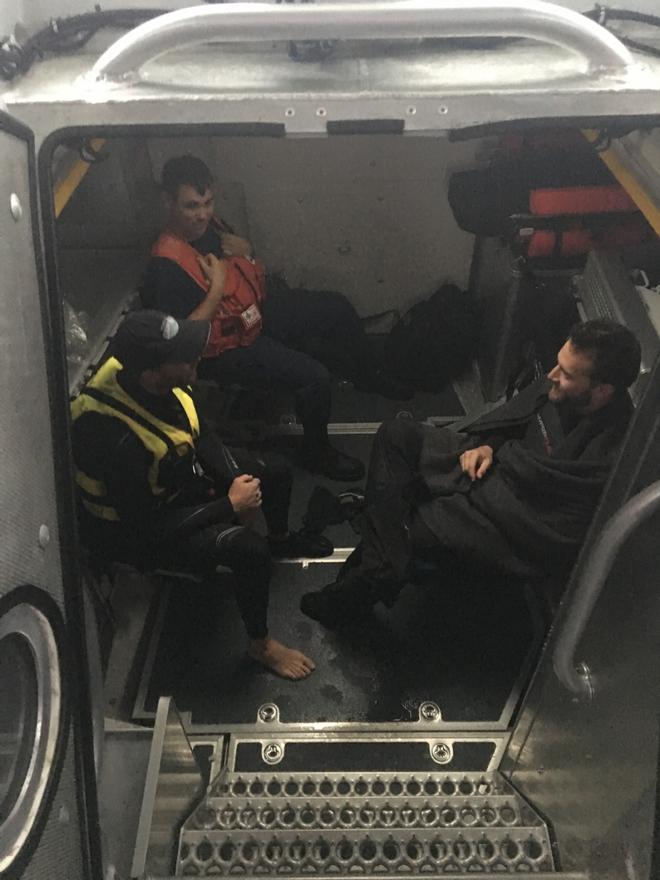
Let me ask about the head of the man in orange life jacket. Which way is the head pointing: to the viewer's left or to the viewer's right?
to the viewer's right

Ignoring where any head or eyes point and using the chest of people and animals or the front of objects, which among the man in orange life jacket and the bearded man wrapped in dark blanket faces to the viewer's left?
the bearded man wrapped in dark blanket

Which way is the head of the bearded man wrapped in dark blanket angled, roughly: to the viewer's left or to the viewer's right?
to the viewer's left

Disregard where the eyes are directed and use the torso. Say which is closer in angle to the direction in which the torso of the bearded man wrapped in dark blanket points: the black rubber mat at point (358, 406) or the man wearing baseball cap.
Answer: the man wearing baseball cap

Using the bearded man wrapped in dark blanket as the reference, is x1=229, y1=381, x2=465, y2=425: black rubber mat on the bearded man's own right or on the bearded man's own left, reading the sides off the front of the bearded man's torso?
on the bearded man's own right

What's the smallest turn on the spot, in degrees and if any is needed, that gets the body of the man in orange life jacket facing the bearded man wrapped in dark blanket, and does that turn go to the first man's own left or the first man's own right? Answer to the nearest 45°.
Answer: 0° — they already face them

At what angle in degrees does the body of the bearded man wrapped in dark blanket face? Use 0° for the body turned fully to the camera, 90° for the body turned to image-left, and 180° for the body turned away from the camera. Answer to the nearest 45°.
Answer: approximately 90°

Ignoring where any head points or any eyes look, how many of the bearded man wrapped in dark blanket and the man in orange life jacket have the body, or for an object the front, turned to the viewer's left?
1

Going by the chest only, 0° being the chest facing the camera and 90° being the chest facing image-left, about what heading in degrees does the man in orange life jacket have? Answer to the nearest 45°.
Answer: approximately 315°

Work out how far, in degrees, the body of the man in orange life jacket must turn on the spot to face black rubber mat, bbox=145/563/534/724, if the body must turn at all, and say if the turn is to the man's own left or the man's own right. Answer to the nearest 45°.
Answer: approximately 45° to the man's own right
